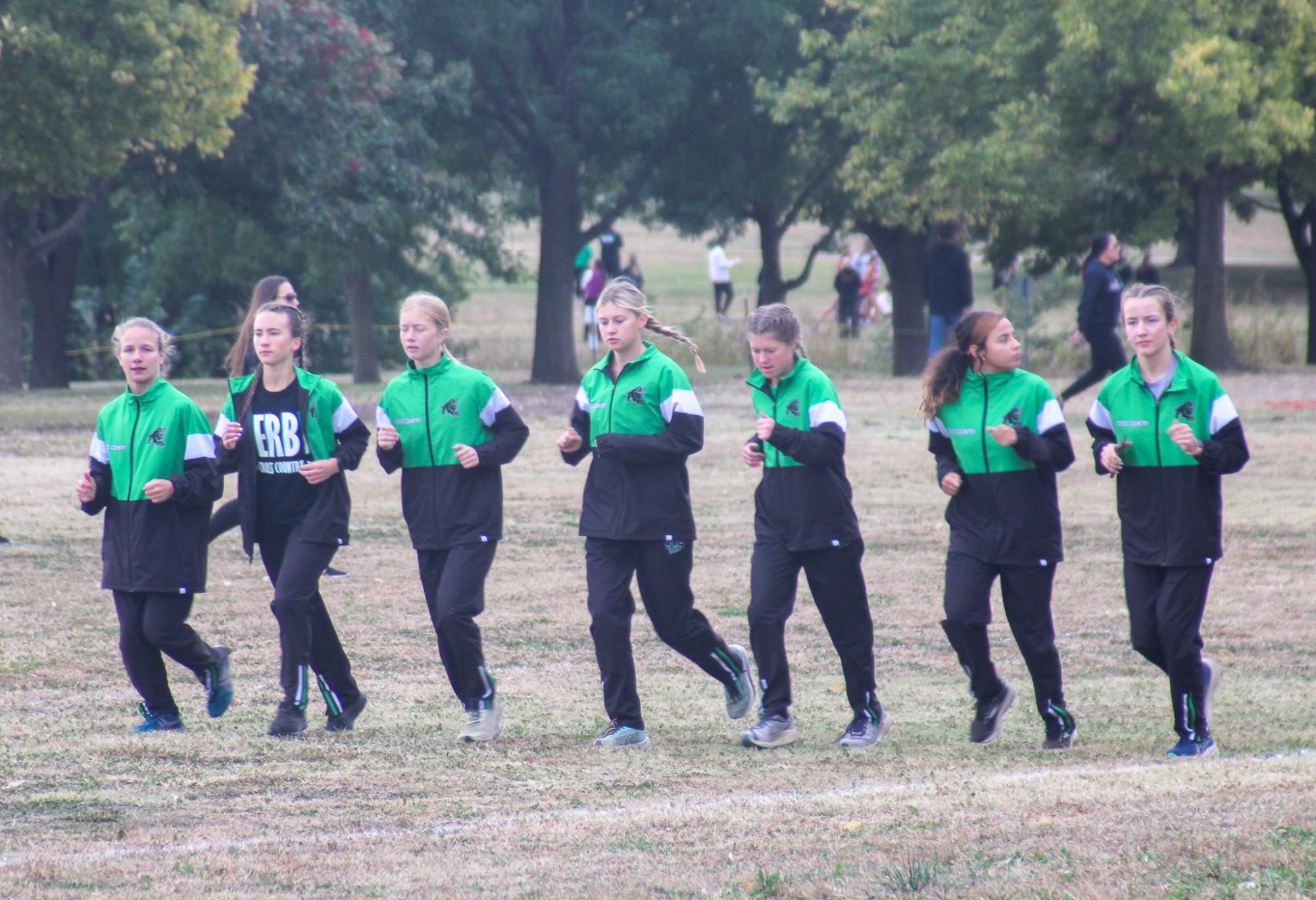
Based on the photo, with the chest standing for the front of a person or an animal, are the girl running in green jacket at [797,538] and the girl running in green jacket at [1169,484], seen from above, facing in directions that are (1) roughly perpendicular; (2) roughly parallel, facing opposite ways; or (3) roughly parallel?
roughly parallel

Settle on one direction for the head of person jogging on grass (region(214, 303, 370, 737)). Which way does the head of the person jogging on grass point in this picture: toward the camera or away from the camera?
toward the camera

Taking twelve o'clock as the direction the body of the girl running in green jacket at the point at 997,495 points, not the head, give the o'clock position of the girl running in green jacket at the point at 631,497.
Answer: the girl running in green jacket at the point at 631,497 is roughly at 3 o'clock from the girl running in green jacket at the point at 997,495.

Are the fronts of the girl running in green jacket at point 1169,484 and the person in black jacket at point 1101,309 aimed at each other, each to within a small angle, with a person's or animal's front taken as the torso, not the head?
no

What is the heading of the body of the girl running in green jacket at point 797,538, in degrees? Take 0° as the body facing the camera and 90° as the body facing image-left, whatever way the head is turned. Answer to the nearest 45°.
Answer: approximately 45°

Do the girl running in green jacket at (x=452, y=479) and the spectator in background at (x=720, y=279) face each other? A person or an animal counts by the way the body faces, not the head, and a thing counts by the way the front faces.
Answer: no

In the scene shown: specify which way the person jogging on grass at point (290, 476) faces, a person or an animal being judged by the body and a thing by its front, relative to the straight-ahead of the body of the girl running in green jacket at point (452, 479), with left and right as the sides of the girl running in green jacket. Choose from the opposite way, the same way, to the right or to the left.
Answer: the same way

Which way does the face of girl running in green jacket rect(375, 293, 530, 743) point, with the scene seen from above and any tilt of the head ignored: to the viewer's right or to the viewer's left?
to the viewer's left

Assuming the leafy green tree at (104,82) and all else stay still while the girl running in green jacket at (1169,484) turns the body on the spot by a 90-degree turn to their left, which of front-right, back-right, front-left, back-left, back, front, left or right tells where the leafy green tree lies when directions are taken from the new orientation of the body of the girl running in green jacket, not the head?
back

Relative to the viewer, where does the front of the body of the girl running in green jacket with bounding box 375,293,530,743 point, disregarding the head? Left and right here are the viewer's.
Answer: facing the viewer and to the left of the viewer

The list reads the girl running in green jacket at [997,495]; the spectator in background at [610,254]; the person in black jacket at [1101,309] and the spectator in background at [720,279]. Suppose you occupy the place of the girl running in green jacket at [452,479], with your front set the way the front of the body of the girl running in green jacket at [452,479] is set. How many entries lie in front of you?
0

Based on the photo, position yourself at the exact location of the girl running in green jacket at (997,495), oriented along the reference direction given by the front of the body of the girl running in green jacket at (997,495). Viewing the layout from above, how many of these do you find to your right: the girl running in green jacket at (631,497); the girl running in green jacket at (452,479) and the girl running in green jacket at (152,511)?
3

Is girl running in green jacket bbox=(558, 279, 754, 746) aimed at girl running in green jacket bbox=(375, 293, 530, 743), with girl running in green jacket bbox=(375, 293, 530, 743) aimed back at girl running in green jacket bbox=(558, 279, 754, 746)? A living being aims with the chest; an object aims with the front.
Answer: no

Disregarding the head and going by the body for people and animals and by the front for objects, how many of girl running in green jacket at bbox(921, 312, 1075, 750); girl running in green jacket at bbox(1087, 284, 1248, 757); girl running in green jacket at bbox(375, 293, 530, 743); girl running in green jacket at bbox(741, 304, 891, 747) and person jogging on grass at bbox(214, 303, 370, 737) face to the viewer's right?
0

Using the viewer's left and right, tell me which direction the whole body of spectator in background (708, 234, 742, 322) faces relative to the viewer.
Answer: facing to the right of the viewer

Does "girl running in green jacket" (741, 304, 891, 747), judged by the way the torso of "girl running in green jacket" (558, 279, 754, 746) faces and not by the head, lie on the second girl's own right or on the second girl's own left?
on the second girl's own left

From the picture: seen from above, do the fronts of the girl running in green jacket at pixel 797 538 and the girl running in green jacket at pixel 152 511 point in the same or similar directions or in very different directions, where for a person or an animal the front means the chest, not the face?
same or similar directions

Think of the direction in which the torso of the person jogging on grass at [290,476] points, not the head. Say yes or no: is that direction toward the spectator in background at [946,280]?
no

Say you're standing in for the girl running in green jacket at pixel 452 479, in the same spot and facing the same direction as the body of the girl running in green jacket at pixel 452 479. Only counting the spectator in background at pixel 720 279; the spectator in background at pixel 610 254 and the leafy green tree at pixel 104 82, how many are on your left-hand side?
0
